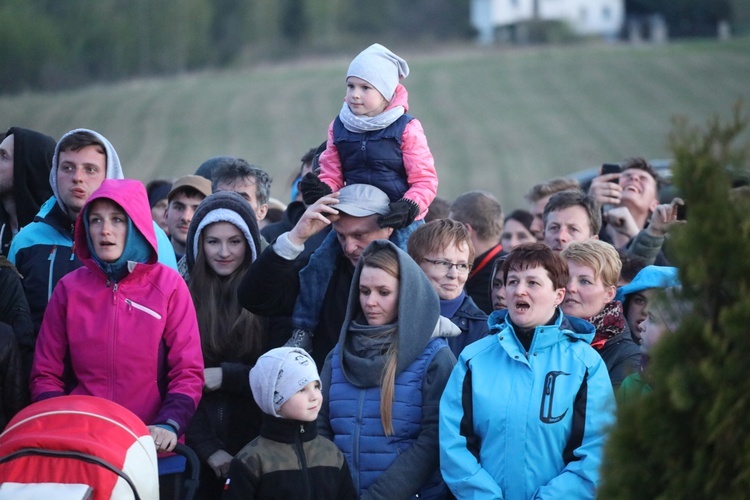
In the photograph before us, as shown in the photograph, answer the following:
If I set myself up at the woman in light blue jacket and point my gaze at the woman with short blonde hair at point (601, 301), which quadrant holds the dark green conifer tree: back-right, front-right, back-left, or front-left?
back-right

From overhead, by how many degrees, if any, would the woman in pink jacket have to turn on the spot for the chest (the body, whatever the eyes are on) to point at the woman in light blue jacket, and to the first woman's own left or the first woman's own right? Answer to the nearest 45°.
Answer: approximately 45° to the first woman's own left

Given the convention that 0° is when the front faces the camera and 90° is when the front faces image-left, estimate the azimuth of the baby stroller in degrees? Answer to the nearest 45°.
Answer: approximately 45°

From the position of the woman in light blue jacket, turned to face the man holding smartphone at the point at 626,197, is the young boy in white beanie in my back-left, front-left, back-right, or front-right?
back-left

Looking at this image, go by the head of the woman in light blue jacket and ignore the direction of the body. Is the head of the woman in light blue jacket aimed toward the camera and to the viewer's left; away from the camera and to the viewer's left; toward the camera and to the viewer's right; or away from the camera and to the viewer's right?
toward the camera and to the viewer's left

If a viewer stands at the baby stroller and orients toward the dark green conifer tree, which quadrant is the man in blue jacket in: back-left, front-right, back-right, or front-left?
back-left

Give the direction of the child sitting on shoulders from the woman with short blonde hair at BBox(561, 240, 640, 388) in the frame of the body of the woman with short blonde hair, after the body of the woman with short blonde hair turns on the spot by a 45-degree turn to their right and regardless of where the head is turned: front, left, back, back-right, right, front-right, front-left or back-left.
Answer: front

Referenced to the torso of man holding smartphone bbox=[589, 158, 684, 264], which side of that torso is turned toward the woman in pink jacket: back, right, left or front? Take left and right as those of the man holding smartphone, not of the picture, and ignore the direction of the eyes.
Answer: front

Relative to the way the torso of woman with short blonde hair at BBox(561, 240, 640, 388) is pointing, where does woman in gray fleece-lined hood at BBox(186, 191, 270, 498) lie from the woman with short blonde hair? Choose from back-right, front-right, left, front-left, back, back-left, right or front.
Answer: front-right

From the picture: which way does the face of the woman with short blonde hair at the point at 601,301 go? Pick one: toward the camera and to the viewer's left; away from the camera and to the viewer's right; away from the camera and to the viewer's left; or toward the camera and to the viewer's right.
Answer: toward the camera and to the viewer's left

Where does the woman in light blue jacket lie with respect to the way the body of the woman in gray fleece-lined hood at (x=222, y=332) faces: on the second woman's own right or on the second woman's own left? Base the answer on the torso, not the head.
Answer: on the second woman's own left

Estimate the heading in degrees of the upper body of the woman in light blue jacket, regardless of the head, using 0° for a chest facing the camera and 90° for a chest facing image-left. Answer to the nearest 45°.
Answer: approximately 0°
